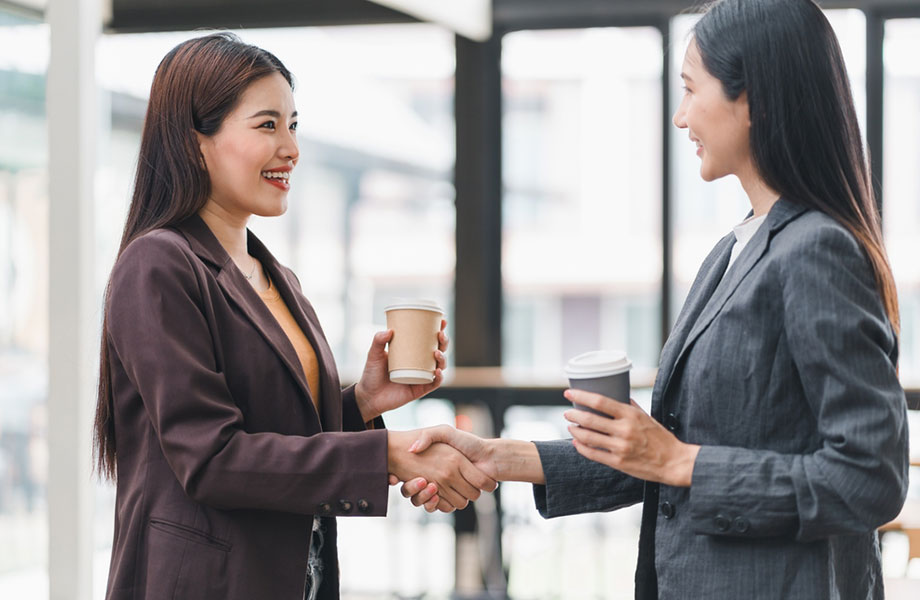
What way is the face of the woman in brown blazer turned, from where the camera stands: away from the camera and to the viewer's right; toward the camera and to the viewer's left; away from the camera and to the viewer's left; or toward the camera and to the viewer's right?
toward the camera and to the viewer's right

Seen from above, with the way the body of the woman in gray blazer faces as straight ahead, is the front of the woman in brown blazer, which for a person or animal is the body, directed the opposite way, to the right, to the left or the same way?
the opposite way

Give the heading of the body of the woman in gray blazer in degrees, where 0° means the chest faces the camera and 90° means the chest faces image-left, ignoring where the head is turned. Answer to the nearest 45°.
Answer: approximately 90°

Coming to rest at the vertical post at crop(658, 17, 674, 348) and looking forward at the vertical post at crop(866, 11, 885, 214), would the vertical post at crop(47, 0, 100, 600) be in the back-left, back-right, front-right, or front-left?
back-right

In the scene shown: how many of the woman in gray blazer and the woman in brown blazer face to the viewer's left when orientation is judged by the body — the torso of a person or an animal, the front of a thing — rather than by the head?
1

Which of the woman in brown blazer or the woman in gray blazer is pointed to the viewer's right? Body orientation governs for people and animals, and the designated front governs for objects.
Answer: the woman in brown blazer

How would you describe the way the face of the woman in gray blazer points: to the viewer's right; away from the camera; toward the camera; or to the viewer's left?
to the viewer's left

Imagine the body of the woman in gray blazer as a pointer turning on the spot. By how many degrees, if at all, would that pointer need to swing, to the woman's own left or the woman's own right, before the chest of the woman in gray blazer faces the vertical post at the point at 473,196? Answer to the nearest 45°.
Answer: approximately 90° to the woman's own right

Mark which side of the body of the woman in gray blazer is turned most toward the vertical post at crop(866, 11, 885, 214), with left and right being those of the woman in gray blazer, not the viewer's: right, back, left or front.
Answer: right

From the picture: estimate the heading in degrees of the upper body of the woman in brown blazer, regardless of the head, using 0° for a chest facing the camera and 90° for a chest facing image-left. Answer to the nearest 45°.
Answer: approximately 270°

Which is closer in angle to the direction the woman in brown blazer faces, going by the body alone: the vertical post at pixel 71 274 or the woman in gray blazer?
the woman in gray blazer
